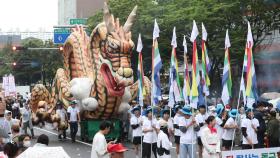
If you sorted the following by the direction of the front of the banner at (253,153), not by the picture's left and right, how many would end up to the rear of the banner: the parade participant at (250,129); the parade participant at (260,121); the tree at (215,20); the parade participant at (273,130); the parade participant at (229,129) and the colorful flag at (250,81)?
6

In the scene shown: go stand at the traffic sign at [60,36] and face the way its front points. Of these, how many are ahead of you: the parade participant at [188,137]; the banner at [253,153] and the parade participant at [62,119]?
3

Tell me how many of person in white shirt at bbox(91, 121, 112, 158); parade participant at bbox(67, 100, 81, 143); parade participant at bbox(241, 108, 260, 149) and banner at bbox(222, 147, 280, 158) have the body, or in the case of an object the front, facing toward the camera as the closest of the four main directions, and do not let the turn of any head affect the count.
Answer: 3

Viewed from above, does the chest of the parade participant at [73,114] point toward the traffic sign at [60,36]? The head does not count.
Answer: no

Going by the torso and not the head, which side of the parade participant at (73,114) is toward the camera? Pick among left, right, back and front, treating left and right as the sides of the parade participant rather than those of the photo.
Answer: front

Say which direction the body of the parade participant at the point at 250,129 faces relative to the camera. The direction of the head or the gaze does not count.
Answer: toward the camera

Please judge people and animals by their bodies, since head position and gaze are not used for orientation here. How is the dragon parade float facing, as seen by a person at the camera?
facing the viewer and to the right of the viewer

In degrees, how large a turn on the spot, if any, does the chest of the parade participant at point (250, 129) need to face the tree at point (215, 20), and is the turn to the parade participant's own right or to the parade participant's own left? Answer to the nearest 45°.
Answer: approximately 180°

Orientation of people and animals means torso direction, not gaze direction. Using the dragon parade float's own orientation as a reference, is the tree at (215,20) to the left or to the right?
on its left

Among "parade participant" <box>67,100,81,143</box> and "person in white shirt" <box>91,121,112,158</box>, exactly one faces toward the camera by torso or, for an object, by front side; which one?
the parade participant

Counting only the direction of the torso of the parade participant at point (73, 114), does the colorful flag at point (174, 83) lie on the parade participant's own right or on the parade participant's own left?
on the parade participant's own left

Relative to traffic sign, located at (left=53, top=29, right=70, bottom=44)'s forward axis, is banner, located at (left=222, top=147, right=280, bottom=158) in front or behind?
in front
